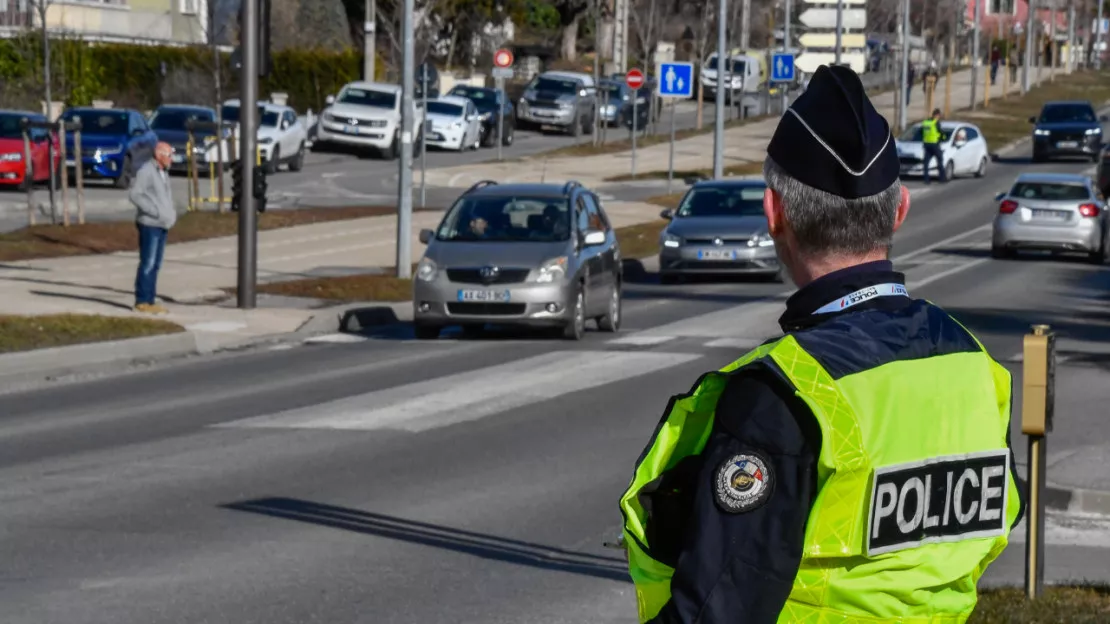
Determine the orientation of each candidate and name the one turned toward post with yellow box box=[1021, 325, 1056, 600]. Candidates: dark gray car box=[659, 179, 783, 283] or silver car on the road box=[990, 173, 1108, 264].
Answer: the dark gray car

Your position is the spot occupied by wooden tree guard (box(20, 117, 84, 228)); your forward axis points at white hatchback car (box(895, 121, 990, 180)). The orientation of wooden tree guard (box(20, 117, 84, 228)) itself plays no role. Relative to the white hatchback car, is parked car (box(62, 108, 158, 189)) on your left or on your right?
left

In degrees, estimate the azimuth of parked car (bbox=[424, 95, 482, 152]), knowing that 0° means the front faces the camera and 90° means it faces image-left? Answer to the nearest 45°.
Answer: approximately 45°

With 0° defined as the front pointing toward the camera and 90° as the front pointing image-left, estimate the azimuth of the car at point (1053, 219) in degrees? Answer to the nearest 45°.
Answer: approximately 180°

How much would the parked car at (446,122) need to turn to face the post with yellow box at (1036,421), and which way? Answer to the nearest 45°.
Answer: approximately 45° to its left

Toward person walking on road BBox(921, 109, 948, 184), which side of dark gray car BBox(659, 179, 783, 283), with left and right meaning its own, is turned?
back

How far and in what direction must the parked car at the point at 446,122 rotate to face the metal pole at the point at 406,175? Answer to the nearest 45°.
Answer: approximately 45° to its left

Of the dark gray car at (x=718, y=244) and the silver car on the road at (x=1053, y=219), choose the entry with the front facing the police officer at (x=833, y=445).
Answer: the dark gray car

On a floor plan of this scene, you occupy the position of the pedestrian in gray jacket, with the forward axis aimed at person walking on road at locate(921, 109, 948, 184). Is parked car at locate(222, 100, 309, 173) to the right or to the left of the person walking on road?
left
